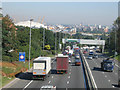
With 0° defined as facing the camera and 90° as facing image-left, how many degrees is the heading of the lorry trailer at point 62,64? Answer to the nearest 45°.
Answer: approximately 180°

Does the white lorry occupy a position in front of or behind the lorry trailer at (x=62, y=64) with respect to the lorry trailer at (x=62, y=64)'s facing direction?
behind
